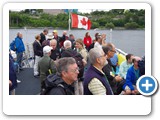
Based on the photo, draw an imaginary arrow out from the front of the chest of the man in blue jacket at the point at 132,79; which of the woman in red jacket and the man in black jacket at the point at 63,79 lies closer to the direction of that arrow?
the man in black jacket

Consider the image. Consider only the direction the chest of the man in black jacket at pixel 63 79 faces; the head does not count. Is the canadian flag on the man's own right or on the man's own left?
on the man's own left

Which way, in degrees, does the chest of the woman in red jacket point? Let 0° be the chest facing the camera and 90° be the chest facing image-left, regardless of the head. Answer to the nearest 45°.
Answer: approximately 0°

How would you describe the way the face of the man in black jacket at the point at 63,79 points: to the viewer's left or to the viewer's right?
to the viewer's right

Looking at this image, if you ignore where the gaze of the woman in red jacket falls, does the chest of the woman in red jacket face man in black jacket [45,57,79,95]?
yes

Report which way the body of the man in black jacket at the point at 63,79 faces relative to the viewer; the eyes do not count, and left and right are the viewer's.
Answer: facing to the right of the viewer
